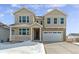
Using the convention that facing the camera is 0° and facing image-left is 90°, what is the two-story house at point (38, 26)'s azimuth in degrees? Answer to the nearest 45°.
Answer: approximately 0°

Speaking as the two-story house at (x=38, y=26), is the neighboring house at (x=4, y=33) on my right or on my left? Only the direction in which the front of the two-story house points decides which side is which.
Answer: on my right
